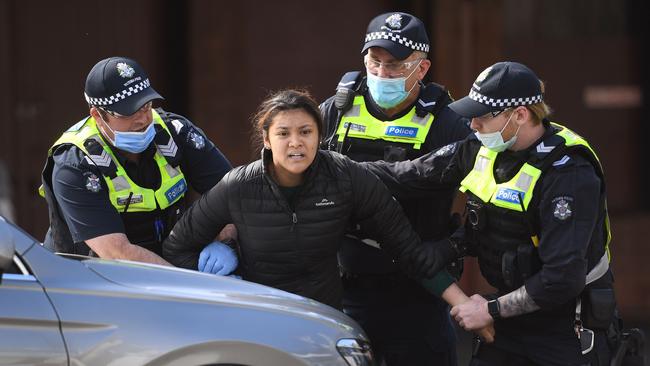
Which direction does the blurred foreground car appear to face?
to the viewer's right

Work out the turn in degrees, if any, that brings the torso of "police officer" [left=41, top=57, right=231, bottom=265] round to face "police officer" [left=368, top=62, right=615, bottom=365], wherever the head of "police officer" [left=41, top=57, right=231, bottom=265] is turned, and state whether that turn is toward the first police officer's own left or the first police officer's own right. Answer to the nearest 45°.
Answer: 0° — they already face them

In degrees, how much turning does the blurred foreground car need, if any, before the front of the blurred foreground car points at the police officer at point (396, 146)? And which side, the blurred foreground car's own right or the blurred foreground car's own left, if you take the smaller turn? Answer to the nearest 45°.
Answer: approximately 45° to the blurred foreground car's own left

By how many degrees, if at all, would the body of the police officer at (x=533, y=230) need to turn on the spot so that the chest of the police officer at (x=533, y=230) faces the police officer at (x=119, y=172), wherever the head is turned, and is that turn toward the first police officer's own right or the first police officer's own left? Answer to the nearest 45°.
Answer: approximately 45° to the first police officer's own right

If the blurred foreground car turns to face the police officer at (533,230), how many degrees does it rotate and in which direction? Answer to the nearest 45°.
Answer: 0° — it already faces them

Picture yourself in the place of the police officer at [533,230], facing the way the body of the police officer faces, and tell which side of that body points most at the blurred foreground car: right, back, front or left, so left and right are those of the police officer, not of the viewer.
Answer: front

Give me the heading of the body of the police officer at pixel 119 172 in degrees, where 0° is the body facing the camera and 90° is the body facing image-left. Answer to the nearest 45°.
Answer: approximately 315°

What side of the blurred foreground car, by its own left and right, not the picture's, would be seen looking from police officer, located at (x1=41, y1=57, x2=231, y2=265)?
left

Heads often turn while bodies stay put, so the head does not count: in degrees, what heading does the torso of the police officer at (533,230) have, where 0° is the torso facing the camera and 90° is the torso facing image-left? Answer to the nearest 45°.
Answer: approximately 45°

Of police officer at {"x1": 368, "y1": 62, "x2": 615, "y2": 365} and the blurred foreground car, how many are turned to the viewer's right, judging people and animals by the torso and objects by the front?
1
